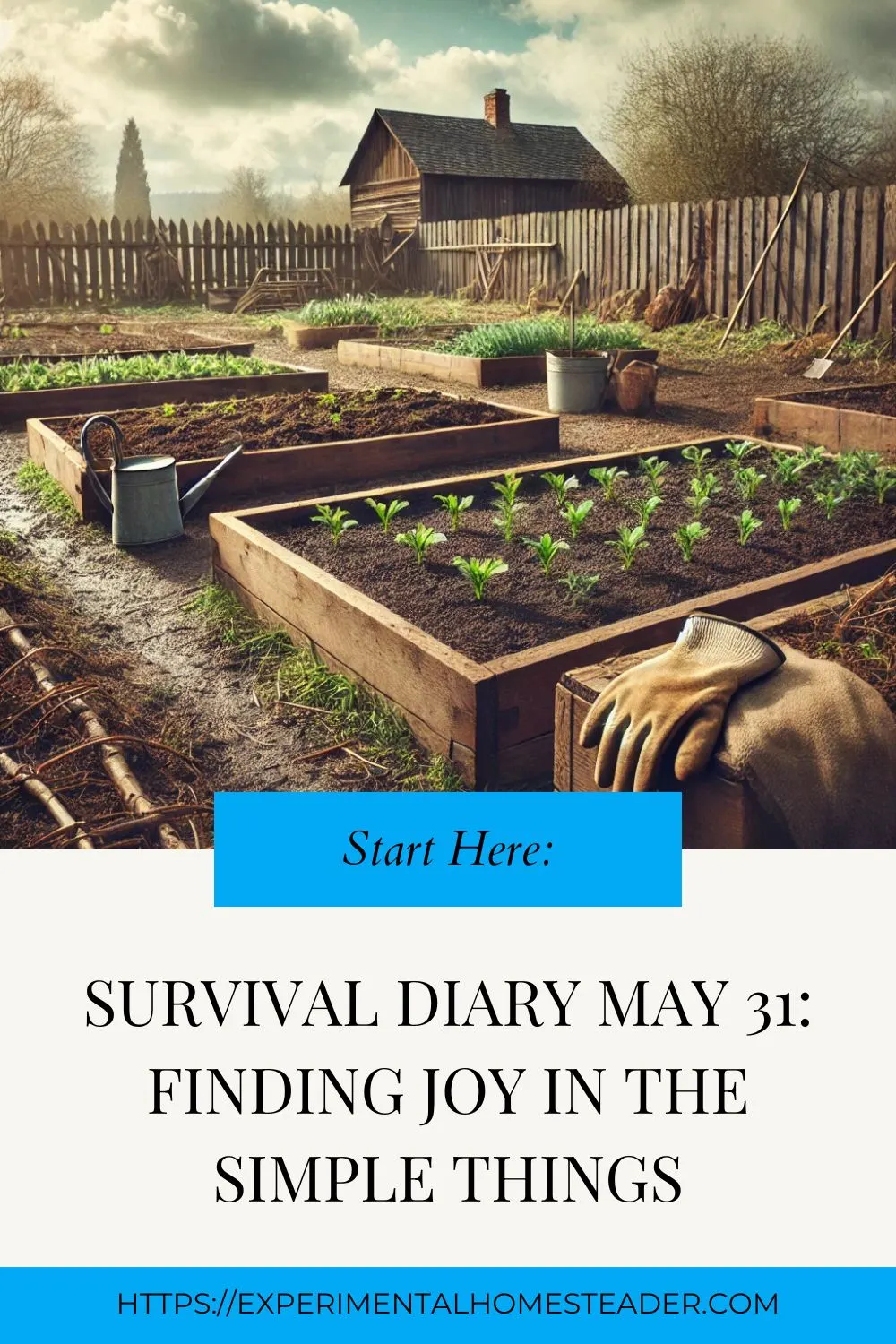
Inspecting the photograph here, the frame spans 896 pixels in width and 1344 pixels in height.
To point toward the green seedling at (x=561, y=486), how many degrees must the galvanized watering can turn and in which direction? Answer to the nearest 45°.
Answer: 0° — it already faces it

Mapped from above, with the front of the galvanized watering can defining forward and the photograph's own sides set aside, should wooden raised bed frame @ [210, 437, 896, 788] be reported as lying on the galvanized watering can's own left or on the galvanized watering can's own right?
on the galvanized watering can's own right

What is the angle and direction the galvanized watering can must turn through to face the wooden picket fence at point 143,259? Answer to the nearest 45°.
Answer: approximately 90° to its left

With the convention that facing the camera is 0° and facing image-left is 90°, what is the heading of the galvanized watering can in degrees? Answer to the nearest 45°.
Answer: approximately 270°

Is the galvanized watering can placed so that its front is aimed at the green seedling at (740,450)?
yes

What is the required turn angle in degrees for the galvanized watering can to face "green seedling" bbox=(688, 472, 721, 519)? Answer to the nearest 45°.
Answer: approximately 45° to its right

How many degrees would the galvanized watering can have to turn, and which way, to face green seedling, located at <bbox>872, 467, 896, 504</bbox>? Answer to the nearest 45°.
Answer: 0° — it already faces it

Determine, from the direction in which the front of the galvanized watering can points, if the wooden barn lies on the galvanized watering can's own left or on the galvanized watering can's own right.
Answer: on the galvanized watering can's own left

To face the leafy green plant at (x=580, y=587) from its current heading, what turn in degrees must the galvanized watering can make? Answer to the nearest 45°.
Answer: approximately 45° to its right

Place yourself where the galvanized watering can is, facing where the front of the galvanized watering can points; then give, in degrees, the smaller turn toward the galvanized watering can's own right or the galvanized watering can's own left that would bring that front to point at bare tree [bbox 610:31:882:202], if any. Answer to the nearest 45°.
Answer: approximately 45° to the galvanized watering can's own left

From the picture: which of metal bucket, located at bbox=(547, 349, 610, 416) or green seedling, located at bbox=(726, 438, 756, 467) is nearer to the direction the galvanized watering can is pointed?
the green seedling
